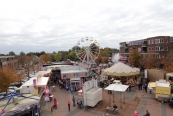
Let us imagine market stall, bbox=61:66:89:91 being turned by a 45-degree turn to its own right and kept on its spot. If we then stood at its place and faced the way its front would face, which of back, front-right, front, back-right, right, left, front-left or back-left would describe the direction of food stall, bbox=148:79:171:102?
left
